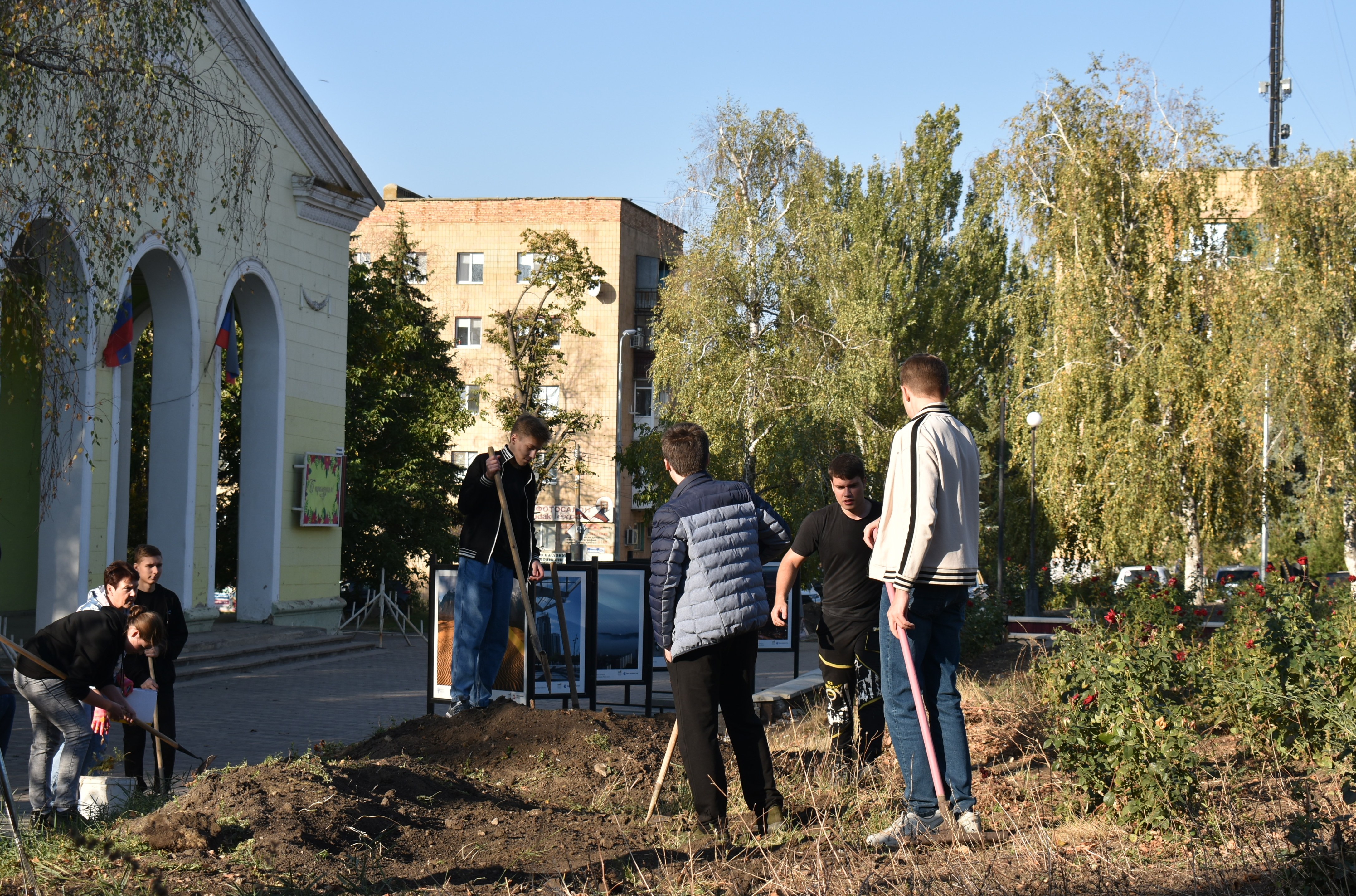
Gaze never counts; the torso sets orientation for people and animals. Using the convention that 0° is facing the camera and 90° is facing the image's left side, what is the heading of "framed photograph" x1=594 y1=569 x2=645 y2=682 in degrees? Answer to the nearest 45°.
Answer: approximately 0°

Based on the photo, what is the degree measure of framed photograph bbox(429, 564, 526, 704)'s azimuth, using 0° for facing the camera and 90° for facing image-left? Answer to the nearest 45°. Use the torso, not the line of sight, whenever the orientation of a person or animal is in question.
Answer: approximately 0°

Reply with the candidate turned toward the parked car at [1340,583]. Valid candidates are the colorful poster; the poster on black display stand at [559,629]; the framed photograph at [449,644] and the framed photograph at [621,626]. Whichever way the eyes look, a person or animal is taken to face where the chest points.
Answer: the colorful poster

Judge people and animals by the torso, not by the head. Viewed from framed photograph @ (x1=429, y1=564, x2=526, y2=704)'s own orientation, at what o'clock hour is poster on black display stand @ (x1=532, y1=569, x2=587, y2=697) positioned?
The poster on black display stand is roughly at 9 o'clock from the framed photograph.

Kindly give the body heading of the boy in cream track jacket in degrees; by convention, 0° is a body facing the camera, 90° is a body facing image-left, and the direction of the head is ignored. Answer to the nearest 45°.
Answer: approximately 135°

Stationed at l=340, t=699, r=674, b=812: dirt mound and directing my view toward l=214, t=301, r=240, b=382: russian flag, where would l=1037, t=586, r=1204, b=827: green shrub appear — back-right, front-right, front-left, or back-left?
back-right

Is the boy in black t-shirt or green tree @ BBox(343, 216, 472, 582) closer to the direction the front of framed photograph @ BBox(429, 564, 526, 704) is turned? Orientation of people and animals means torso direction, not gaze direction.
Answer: the boy in black t-shirt

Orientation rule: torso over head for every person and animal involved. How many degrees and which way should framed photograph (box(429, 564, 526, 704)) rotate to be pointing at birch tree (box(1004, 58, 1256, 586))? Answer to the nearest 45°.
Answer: approximately 135° to its left

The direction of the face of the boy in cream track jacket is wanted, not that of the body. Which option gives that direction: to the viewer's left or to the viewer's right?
to the viewer's left

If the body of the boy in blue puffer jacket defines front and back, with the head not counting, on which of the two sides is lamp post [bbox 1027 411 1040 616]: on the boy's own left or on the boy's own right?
on the boy's own right
